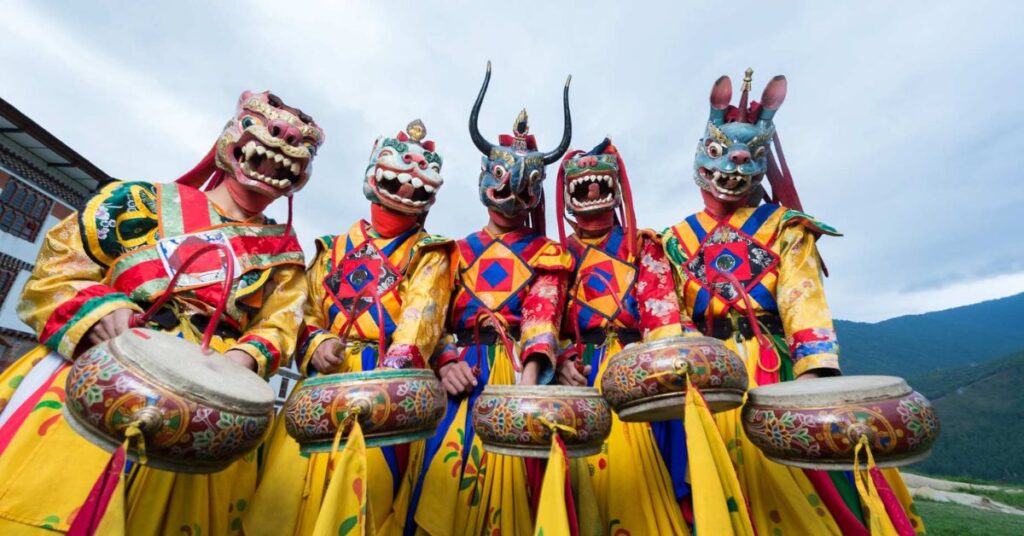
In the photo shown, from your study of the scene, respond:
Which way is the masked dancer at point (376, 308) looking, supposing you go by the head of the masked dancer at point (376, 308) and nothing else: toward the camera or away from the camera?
toward the camera

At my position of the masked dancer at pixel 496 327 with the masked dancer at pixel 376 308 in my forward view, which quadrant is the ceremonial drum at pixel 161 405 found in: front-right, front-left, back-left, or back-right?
front-left

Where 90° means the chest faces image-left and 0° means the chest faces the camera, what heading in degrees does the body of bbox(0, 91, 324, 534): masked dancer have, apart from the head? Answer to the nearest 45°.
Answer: approximately 315°

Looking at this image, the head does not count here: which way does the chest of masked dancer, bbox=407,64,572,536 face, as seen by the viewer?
toward the camera

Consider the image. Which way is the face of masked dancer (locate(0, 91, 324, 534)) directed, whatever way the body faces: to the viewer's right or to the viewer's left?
to the viewer's right

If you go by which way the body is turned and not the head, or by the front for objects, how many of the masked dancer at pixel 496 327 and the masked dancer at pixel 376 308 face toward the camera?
2

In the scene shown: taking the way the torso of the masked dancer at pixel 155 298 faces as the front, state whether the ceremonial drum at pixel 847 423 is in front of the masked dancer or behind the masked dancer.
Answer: in front

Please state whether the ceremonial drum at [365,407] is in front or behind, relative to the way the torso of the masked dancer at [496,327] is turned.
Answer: in front

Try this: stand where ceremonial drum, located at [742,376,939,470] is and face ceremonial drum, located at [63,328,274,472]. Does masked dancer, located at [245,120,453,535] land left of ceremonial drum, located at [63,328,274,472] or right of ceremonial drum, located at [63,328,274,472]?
right

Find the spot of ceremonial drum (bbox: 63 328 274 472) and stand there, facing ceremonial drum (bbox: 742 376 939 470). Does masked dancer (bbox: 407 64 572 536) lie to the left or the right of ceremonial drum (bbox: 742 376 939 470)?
left

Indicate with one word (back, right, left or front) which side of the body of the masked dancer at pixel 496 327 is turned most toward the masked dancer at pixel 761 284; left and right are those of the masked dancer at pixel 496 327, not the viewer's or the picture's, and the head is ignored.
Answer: left

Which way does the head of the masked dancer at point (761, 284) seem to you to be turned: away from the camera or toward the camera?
toward the camera

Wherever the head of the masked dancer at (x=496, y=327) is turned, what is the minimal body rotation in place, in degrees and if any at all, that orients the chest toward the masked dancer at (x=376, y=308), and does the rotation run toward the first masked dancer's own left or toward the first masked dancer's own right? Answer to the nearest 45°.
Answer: approximately 90° to the first masked dancer's own right
